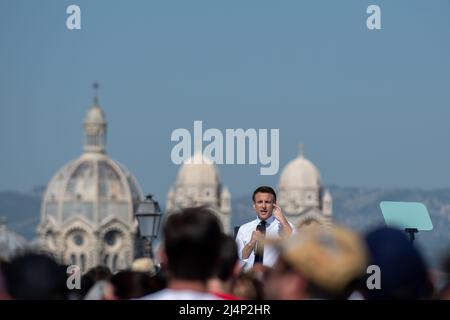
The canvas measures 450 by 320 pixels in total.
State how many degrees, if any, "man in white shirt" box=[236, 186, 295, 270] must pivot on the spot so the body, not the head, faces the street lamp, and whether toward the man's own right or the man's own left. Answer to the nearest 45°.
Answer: approximately 180°

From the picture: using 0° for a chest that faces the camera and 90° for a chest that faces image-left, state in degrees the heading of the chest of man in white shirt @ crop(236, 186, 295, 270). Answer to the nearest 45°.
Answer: approximately 0°

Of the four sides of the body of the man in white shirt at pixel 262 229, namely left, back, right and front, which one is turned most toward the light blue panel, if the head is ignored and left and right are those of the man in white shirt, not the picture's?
left
